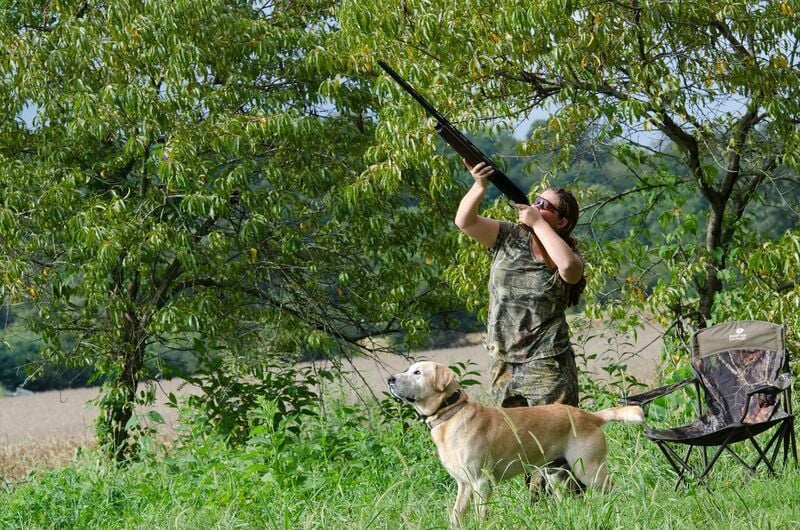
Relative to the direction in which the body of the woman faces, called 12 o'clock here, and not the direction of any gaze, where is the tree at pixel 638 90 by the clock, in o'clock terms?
The tree is roughly at 5 o'clock from the woman.

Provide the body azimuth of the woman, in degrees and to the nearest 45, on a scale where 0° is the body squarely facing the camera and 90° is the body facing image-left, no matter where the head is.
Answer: approximately 45°

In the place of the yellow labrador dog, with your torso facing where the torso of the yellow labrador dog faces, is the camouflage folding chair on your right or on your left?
on your right

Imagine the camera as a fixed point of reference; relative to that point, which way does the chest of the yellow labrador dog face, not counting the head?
to the viewer's left

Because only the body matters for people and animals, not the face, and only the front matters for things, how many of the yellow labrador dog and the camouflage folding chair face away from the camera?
0

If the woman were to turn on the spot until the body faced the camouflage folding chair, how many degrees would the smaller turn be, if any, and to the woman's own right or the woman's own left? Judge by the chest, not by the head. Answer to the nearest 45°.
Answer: approximately 180°

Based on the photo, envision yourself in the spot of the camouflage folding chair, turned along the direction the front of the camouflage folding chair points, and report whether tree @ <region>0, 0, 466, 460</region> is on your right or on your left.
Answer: on your right

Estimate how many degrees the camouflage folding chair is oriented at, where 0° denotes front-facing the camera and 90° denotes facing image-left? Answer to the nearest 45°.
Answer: approximately 45°
